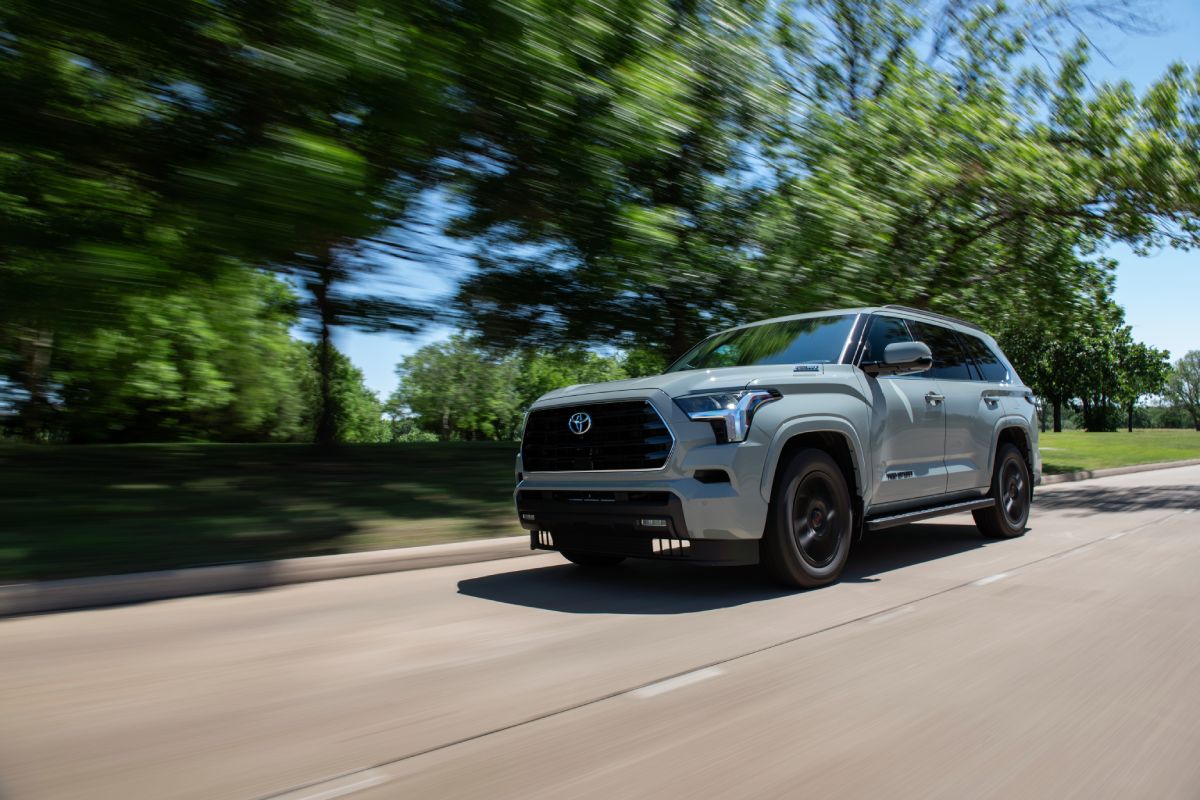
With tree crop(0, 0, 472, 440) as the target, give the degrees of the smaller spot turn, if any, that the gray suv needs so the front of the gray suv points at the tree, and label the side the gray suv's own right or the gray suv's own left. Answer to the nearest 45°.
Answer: approximately 45° to the gray suv's own right

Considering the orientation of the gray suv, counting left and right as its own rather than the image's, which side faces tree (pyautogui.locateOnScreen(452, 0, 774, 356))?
right

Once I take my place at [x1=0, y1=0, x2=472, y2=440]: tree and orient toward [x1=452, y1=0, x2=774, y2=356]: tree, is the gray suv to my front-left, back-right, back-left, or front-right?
front-right

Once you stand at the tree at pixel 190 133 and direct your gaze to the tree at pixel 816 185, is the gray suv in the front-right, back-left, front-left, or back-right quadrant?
front-right

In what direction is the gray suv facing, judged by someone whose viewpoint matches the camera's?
facing the viewer and to the left of the viewer
